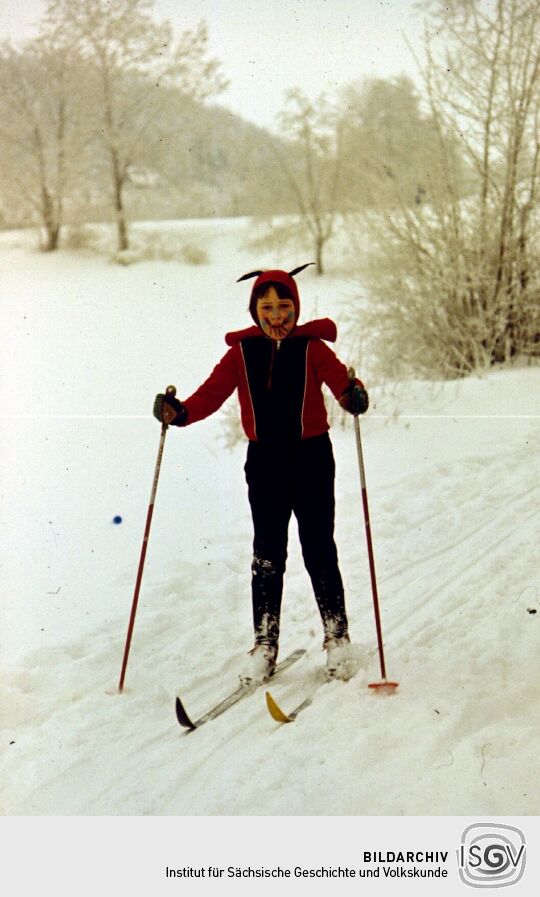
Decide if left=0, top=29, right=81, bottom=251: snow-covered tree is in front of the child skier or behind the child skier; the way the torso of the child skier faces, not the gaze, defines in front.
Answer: behind

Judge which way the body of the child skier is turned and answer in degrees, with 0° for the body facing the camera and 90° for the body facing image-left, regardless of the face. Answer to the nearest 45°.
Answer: approximately 0°

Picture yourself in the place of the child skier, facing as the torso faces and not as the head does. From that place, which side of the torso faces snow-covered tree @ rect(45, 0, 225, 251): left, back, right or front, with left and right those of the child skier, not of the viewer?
back

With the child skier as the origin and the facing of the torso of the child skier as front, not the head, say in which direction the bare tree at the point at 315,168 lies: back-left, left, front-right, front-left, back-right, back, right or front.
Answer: back

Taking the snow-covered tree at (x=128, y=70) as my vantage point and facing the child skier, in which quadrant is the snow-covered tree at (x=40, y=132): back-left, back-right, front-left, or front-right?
back-right

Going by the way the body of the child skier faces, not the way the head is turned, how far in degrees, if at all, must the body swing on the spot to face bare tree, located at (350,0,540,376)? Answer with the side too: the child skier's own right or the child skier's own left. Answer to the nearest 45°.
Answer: approximately 180°
